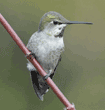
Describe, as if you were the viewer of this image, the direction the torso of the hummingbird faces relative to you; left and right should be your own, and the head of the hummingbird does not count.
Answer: facing the viewer and to the right of the viewer
